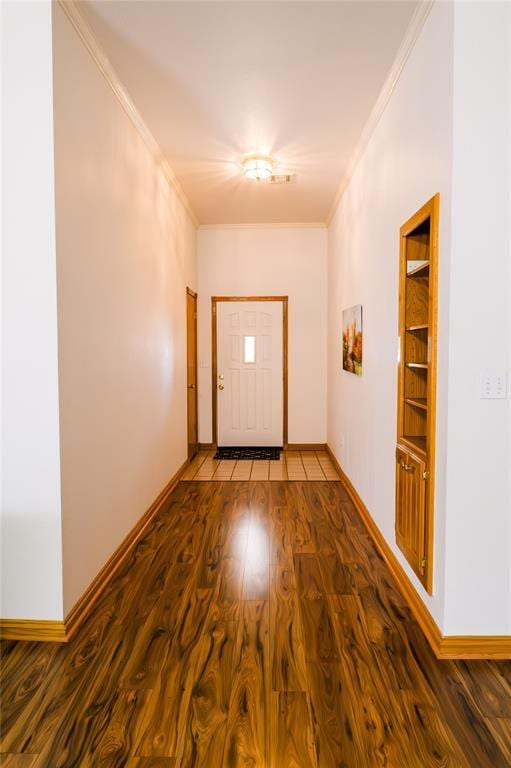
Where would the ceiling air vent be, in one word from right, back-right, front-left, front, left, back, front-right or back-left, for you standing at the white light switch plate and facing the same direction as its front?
back-right

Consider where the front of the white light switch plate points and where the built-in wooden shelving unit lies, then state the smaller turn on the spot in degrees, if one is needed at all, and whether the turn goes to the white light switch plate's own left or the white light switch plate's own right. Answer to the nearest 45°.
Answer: approximately 135° to the white light switch plate's own right

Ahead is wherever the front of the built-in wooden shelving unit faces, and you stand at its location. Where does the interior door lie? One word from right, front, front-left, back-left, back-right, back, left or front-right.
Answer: front-right

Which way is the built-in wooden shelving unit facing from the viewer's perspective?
to the viewer's left

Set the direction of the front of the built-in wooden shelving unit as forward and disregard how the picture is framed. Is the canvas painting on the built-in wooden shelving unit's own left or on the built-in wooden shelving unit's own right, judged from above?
on the built-in wooden shelving unit's own right

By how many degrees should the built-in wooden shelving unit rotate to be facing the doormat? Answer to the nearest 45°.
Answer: approximately 45° to its right
